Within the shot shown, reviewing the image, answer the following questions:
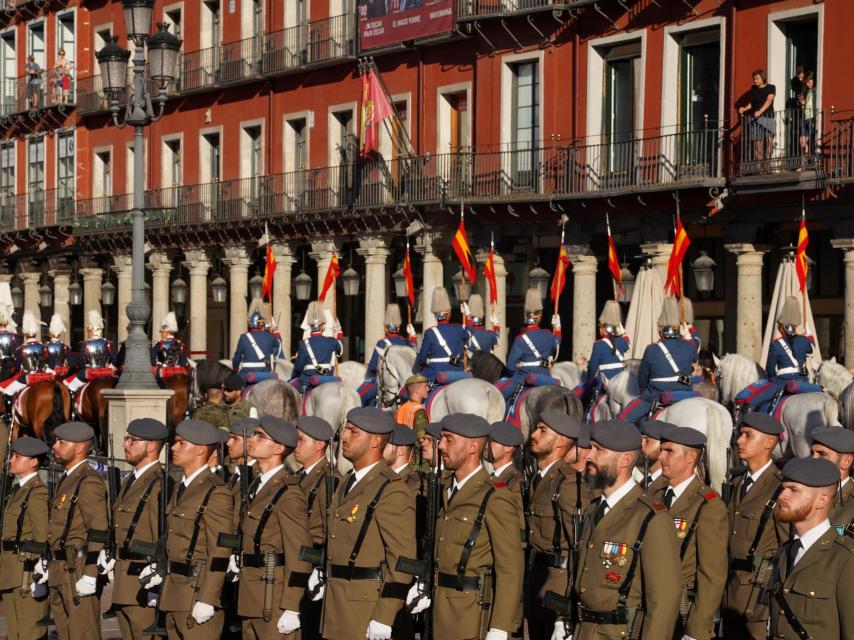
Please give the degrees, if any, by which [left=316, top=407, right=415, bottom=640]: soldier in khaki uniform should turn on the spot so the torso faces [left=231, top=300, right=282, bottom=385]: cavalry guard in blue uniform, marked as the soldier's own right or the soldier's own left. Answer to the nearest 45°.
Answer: approximately 135° to the soldier's own right

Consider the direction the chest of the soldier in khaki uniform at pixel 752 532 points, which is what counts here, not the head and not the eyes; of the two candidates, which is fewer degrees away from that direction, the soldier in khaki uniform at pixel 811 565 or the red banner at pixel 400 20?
the soldier in khaki uniform

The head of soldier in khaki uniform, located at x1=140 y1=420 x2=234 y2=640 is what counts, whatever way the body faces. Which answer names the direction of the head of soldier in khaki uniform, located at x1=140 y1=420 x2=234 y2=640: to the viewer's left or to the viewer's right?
to the viewer's left

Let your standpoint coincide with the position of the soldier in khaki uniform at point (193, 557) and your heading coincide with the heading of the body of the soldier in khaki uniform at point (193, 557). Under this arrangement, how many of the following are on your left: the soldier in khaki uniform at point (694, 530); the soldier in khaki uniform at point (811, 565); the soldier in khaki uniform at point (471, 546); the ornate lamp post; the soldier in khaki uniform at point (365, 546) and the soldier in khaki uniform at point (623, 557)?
5
